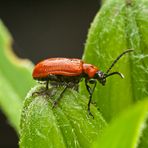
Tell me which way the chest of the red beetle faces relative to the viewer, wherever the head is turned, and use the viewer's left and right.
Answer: facing to the right of the viewer

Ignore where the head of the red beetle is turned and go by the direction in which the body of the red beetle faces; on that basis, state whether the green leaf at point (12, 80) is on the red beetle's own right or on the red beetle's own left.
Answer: on the red beetle's own left

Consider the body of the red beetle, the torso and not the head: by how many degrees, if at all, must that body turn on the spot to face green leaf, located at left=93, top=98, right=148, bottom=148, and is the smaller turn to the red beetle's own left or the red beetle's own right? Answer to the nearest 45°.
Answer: approximately 90° to the red beetle's own right
